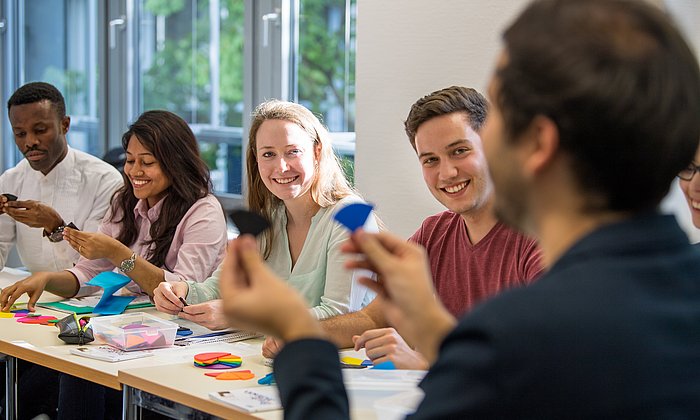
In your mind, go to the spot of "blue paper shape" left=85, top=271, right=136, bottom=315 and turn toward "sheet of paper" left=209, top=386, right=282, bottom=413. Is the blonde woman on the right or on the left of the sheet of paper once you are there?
left

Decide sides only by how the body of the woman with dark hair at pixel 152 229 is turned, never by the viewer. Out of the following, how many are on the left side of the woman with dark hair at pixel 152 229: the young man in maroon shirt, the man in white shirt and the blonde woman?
2

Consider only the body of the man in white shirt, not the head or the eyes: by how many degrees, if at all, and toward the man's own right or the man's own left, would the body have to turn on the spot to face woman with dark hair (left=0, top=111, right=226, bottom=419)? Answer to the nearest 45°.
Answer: approximately 90° to the man's own left

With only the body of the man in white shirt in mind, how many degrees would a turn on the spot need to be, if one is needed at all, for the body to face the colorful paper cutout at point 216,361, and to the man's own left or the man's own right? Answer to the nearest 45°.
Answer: approximately 45° to the man's own left

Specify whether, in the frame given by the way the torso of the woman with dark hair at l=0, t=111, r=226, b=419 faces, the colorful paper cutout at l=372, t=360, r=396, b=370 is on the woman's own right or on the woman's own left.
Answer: on the woman's own left
